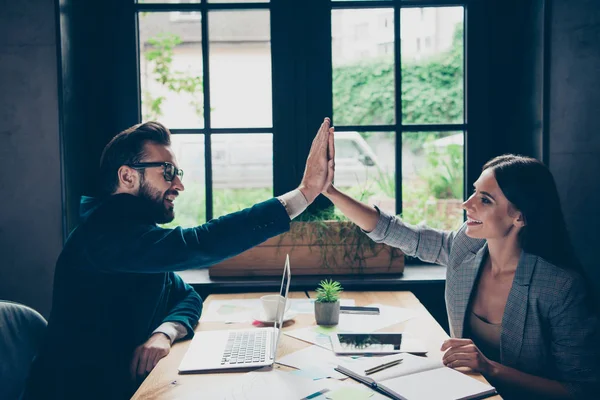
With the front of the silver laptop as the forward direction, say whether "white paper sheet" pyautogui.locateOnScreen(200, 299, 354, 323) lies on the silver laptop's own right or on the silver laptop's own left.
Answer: on the silver laptop's own right

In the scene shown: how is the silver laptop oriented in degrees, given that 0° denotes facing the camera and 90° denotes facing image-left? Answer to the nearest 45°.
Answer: approximately 90°

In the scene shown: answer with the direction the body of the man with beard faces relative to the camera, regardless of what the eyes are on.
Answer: to the viewer's right

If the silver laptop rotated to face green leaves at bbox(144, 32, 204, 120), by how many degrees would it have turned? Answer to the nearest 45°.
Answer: approximately 90° to its right

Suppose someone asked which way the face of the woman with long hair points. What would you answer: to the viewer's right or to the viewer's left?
to the viewer's left

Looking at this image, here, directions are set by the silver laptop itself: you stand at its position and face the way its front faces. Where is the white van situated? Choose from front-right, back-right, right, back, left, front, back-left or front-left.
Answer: right

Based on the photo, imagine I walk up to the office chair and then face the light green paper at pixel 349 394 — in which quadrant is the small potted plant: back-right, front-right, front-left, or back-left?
front-left
